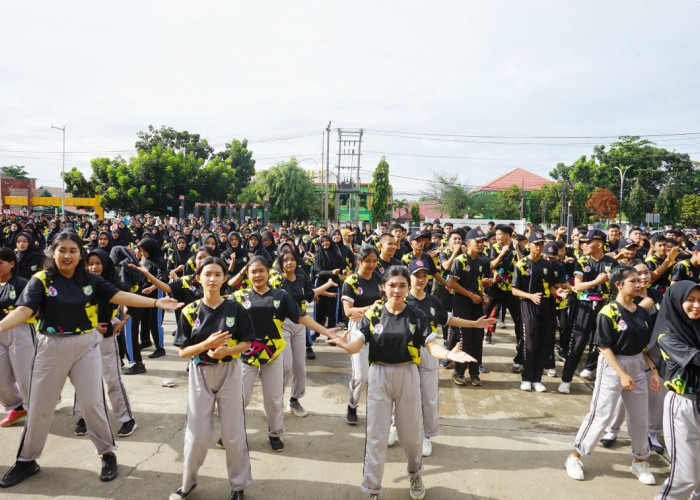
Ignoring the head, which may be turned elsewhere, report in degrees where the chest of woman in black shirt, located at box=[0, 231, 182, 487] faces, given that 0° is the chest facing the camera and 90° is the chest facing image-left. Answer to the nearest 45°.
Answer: approximately 0°

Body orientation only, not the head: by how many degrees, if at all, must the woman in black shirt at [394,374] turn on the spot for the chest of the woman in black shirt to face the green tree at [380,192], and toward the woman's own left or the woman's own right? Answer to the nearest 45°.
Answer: approximately 180°

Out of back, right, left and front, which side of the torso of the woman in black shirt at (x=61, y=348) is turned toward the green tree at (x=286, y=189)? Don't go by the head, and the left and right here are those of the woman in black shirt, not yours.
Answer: back

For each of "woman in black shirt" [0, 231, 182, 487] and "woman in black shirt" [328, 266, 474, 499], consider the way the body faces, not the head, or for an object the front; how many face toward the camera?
2

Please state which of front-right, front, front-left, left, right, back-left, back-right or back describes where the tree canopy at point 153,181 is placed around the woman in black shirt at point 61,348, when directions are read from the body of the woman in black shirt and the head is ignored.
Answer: back

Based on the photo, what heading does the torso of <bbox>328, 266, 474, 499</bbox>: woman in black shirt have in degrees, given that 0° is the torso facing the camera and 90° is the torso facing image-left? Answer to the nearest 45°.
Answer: approximately 0°

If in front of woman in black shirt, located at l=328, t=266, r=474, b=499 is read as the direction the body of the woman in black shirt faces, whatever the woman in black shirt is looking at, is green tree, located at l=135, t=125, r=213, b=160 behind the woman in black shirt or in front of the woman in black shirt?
behind

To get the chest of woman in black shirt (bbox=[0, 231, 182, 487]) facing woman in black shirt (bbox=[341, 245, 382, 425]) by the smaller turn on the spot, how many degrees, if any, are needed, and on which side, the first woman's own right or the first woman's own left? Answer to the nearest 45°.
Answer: approximately 90° to the first woman's own left
